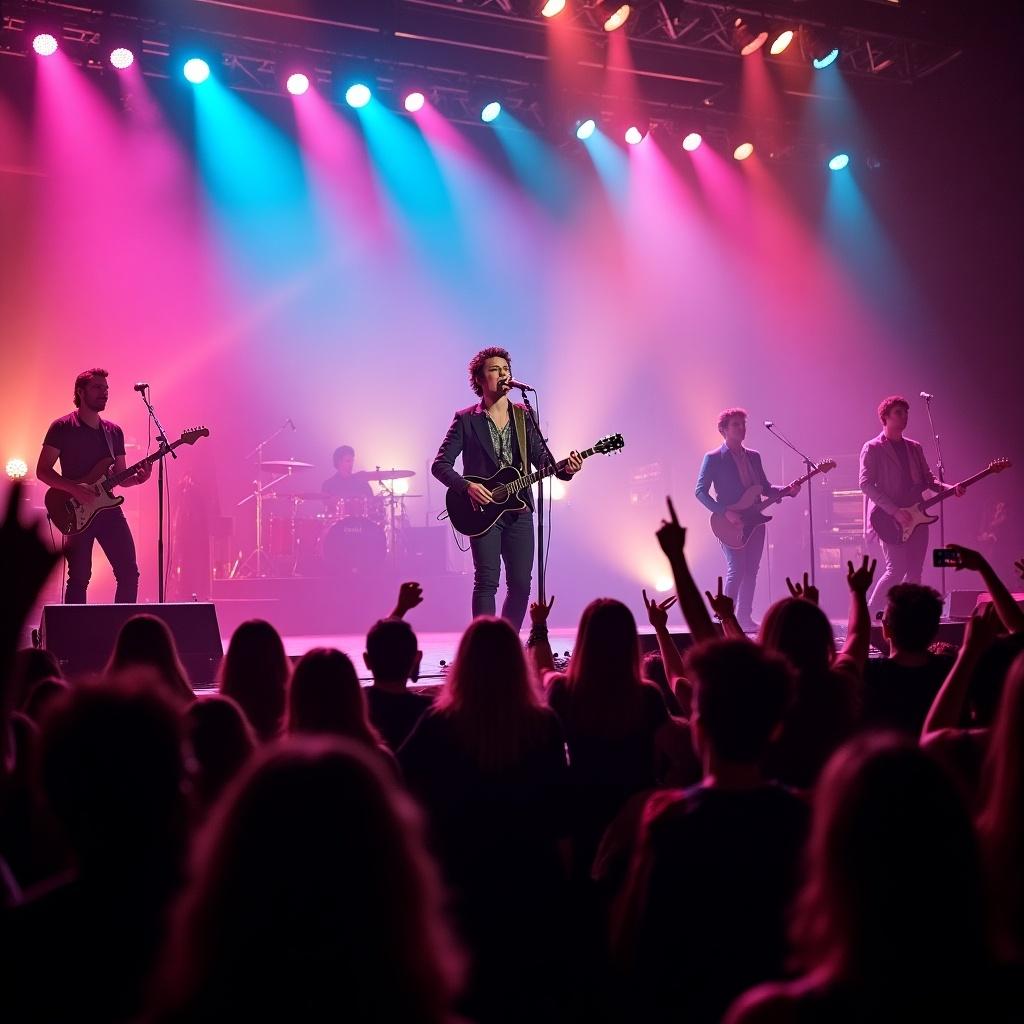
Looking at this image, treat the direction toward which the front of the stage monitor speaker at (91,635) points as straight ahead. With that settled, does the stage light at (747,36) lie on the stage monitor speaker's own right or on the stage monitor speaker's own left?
on the stage monitor speaker's own right

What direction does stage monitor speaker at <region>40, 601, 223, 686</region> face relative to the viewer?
away from the camera

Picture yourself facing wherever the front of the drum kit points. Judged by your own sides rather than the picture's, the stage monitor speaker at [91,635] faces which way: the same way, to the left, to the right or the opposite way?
the opposite way

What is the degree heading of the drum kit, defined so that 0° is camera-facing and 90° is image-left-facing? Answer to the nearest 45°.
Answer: approximately 0°

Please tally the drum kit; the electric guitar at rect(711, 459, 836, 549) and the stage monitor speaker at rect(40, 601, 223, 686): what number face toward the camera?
2

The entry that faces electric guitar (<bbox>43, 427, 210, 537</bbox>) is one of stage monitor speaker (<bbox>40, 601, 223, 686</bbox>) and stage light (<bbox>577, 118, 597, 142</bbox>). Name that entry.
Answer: the stage monitor speaker

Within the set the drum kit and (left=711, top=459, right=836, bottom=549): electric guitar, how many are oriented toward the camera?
2

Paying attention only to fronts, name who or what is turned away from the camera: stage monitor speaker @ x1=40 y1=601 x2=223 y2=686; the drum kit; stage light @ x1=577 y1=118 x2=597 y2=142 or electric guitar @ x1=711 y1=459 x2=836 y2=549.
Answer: the stage monitor speaker
